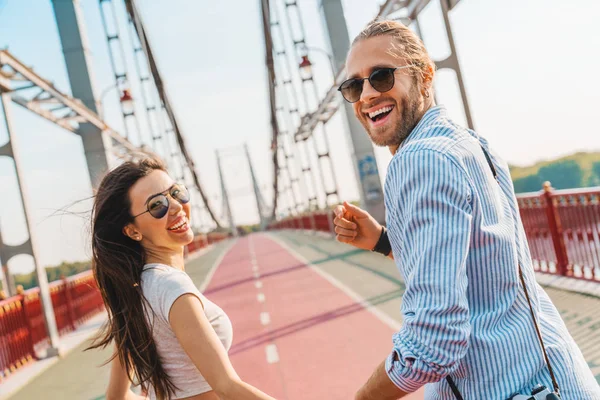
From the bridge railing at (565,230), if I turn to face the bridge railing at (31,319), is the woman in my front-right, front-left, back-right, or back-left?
front-left

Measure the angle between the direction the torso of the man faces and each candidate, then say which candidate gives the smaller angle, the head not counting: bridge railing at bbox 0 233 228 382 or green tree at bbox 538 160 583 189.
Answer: the bridge railing

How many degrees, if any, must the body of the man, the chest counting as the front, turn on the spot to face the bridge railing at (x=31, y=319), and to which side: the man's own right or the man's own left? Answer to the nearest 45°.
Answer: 0° — they already face it

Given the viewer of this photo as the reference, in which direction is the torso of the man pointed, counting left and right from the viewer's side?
facing away from the viewer and to the left of the viewer

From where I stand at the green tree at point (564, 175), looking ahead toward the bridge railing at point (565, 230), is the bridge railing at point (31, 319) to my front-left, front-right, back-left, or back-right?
front-right

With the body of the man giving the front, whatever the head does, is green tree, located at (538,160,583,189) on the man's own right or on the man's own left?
on the man's own right

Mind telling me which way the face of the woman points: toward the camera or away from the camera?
toward the camera
